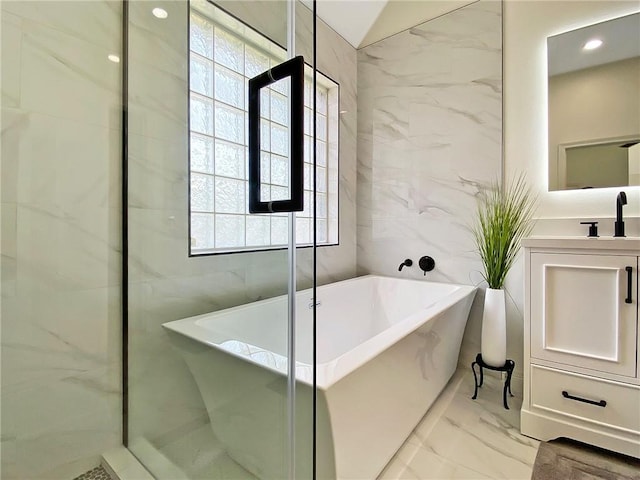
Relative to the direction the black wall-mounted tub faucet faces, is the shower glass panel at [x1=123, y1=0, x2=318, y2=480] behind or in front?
in front

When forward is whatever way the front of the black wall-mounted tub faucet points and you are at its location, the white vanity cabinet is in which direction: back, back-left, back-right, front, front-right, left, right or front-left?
left

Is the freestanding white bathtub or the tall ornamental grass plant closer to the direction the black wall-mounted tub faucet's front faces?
the freestanding white bathtub

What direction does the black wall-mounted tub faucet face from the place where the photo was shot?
facing the viewer and to the left of the viewer

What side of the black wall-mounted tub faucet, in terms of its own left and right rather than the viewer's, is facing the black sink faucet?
left

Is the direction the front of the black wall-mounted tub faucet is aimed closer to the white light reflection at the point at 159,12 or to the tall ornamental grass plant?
the white light reflection

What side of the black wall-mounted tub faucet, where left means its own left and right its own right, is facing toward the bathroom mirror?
left
